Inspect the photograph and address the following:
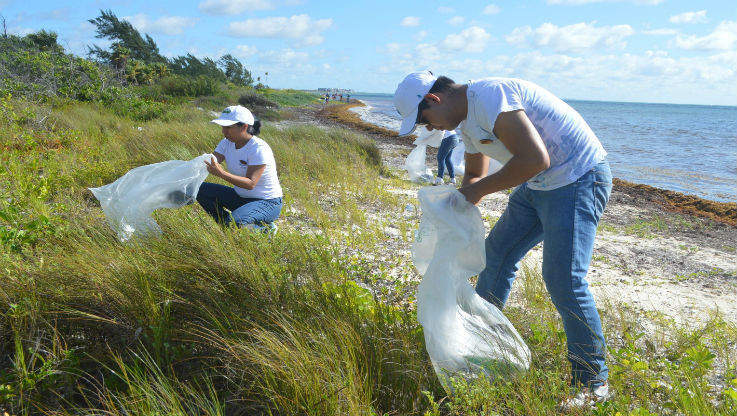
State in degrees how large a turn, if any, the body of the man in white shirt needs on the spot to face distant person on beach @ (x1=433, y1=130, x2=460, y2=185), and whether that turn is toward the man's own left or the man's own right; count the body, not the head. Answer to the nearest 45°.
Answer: approximately 90° to the man's own right

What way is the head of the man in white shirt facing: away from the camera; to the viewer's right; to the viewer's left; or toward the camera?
to the viewer's left

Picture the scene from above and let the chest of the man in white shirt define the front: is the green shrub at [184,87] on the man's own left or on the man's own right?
on the man's own right

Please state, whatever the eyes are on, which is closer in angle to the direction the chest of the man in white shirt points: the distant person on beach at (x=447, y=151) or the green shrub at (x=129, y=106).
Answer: the green shrub

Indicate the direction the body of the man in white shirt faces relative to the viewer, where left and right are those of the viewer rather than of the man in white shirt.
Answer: facing to the left of the viewer
